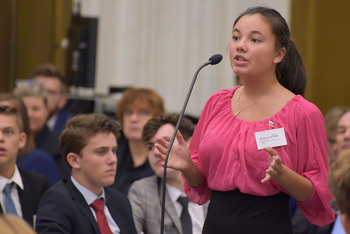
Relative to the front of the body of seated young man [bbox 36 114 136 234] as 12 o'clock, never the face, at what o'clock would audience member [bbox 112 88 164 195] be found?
The audience member is roughly at 8 o'clock from the seated young man.

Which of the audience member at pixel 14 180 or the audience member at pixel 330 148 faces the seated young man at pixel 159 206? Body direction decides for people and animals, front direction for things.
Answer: the audience member at pixel 330 148

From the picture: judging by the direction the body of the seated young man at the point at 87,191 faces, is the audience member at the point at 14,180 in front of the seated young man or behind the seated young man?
behind

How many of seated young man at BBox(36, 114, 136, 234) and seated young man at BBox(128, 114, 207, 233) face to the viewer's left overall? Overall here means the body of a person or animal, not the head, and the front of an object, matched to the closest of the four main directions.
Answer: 0

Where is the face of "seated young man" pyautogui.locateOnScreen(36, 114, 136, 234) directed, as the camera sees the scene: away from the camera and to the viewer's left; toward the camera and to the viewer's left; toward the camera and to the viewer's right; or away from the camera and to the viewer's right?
toward the camera and to the viewer's right

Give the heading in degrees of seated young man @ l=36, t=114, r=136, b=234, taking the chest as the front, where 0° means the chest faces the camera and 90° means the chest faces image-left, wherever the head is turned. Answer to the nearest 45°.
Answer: approximately 315°

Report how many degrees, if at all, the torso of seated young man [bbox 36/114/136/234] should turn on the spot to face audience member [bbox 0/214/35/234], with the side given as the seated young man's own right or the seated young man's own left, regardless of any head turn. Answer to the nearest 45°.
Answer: approximately 45° to the seated young man's own right

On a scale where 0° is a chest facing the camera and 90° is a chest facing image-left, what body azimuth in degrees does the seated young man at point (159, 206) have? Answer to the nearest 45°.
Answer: approximately 315°

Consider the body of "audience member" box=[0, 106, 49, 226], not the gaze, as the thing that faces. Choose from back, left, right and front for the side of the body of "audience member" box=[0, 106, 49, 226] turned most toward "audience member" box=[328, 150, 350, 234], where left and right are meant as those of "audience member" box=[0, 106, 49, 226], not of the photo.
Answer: left
